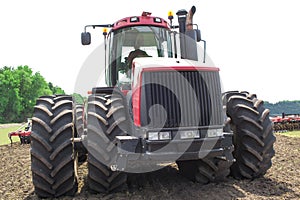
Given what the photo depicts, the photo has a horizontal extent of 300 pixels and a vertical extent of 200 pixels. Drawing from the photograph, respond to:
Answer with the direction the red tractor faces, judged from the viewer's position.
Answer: facing the viewer and to the right of the viewer
